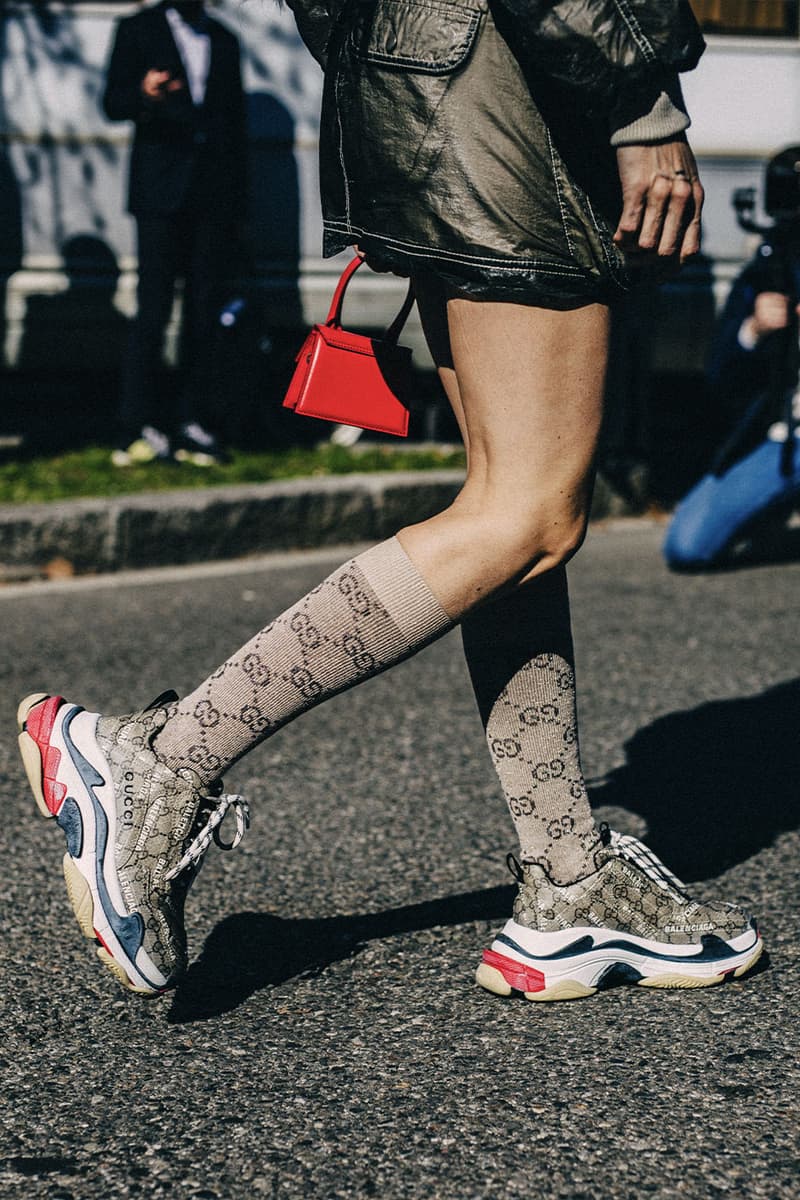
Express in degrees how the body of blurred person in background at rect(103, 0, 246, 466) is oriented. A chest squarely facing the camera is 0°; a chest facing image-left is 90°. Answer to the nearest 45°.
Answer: approximately 0°
